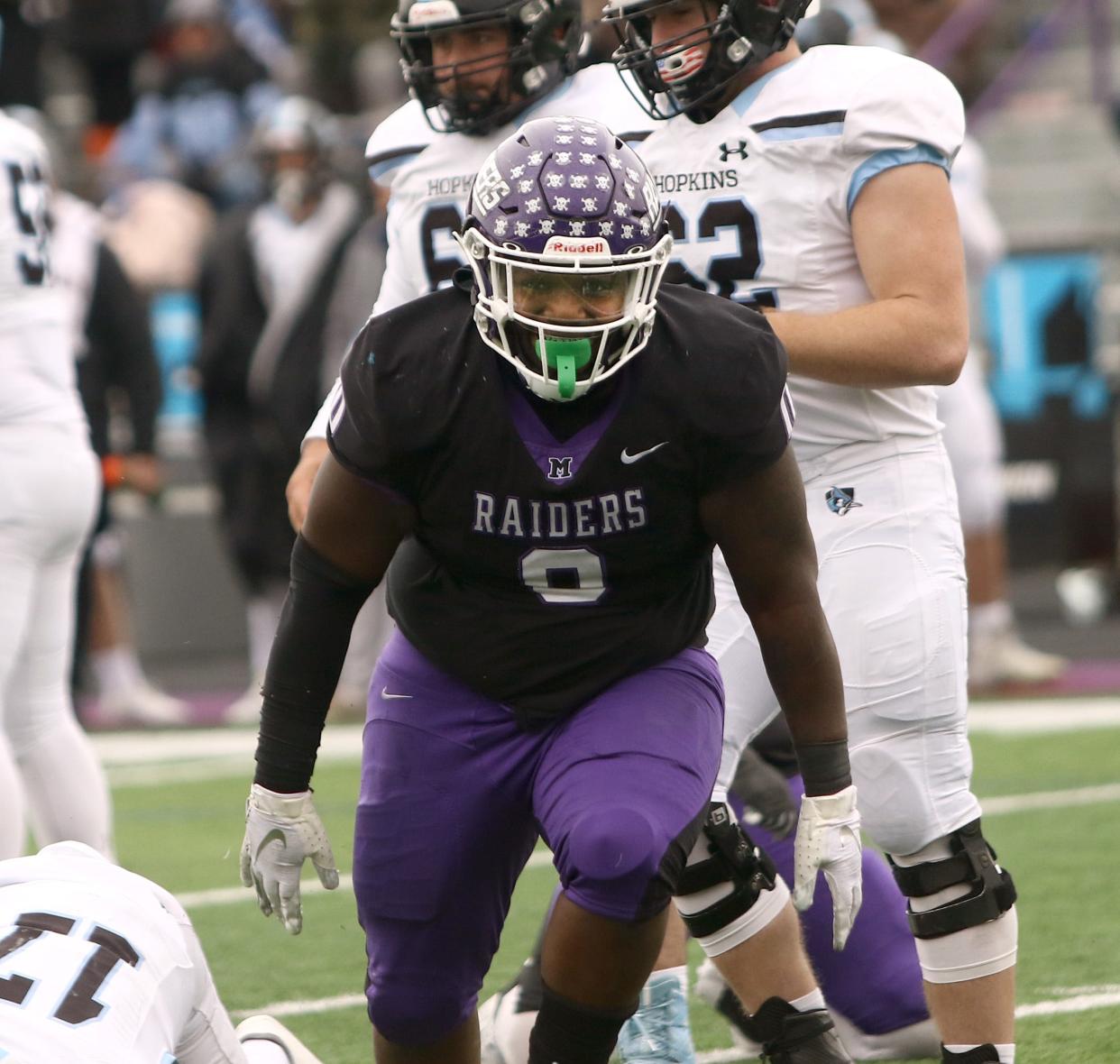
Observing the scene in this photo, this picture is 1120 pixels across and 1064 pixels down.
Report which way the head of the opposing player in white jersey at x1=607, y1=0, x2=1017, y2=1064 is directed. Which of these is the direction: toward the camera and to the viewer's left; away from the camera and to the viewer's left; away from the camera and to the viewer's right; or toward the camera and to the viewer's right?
toward the camera and to the viewer's left

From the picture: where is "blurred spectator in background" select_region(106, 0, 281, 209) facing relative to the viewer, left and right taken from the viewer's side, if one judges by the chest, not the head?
facing the viewer

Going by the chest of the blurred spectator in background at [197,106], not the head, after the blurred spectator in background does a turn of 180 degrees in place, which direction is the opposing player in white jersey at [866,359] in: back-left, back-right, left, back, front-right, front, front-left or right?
back

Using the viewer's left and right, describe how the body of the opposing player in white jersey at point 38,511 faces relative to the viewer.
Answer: facing away from the viewer and to the left of the viewer

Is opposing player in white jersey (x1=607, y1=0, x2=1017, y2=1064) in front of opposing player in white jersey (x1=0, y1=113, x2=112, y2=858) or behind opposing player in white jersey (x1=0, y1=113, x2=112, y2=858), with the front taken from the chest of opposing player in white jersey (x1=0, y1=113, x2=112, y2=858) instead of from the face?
behind

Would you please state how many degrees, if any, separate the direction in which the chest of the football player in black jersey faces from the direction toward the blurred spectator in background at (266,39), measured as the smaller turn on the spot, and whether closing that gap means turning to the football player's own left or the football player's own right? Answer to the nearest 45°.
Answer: approximately 180°

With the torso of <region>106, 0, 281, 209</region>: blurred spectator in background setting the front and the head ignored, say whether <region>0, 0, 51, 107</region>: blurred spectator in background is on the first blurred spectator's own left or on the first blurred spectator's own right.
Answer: on the first blurred spectator's own right

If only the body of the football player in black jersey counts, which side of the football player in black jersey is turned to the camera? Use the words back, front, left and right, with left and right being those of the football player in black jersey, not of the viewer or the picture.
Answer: front

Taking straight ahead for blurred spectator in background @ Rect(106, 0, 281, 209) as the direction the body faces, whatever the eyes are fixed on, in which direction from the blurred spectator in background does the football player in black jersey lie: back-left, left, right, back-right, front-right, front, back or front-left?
front

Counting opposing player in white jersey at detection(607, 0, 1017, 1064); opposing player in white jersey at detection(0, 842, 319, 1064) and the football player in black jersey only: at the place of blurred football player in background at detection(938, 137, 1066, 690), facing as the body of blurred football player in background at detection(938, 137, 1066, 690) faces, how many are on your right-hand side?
3
